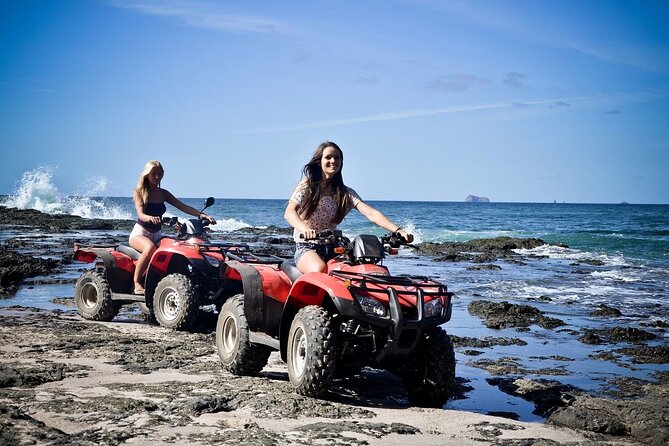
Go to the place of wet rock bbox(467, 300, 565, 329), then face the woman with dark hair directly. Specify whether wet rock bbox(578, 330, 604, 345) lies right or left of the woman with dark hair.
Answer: left

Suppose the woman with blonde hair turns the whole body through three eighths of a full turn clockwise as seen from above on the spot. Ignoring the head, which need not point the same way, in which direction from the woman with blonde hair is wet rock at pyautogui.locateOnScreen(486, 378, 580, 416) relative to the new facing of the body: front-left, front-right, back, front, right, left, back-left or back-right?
back-left

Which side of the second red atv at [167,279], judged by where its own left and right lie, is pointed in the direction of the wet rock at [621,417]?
front

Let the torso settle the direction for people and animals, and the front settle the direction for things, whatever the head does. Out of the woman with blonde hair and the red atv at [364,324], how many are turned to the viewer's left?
0

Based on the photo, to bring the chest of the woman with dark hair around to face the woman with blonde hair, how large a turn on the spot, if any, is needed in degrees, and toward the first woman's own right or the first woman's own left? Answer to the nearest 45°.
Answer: approximately 180°

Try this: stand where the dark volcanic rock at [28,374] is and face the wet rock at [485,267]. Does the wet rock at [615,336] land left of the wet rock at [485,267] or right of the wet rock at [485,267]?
right

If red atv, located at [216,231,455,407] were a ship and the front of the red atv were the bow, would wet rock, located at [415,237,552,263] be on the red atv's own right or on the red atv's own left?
on the red atv's own left

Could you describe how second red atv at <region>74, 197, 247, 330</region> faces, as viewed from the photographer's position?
facing the viewer and to the right of the viewer

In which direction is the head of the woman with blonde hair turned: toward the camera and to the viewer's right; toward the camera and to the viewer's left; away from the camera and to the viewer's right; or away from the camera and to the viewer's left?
toward the camera and to the viewer's right

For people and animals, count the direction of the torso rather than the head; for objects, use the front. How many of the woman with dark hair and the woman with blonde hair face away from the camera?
0

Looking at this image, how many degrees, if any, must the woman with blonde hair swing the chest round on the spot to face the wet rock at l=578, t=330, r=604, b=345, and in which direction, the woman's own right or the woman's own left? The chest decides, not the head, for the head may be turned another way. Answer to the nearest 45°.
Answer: approximately 45° to the woman's own left

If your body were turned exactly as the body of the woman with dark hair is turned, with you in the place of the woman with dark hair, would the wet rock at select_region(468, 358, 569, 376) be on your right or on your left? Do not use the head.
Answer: on your left

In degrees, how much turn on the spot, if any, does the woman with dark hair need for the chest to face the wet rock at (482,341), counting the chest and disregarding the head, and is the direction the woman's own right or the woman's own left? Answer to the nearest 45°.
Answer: approximately 90° to the woman's own left

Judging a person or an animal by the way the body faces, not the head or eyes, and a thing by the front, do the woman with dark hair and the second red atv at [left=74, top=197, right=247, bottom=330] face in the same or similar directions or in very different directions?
same or similar directions
